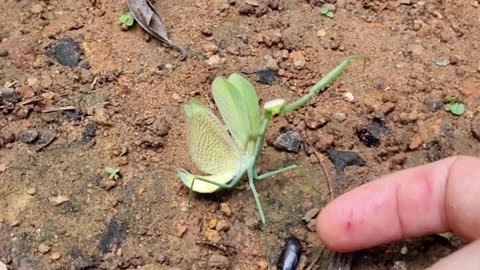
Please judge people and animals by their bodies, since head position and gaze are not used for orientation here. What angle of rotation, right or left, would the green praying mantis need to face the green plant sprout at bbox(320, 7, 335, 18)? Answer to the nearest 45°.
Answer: approximately 90° to its left

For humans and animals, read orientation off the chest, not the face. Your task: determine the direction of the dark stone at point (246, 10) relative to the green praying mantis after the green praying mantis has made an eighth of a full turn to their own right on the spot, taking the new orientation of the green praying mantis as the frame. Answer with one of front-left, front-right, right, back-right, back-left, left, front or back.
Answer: back-left

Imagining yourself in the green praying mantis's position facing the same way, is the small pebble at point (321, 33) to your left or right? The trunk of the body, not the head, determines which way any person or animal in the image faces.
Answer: on your left

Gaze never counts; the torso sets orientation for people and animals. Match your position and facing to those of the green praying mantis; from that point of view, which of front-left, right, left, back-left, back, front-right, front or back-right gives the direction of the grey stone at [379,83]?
front-left

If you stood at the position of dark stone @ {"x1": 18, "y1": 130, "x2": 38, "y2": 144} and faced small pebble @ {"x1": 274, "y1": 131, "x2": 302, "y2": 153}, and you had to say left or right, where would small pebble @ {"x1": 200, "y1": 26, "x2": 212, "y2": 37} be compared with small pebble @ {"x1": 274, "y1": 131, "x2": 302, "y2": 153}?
left

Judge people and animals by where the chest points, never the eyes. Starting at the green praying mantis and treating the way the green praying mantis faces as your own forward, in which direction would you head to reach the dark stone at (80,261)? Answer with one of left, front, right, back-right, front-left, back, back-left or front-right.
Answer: back-right

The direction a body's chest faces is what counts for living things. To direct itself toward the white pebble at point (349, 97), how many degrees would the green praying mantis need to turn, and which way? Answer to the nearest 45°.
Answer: approximately 45° to its left

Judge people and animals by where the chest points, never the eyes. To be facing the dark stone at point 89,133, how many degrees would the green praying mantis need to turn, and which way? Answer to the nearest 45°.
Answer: approximately 180°

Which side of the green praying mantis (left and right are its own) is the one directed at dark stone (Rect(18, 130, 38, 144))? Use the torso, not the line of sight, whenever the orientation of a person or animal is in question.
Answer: back

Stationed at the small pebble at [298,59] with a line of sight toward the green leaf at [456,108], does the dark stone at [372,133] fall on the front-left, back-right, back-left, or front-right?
front-right

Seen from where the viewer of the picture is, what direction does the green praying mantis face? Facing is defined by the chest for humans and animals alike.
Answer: facing to the right of the viewer

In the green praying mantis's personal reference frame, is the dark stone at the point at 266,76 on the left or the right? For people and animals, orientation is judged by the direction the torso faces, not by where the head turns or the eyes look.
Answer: on its left
